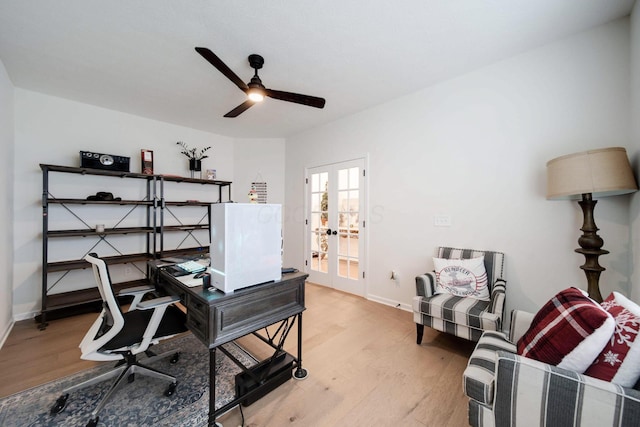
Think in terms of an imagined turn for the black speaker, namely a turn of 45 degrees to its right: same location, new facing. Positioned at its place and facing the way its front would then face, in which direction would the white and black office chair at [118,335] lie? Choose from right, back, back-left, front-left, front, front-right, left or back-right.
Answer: front-left

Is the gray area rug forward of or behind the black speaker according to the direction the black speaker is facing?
forward

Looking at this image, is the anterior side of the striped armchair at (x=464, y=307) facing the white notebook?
yes

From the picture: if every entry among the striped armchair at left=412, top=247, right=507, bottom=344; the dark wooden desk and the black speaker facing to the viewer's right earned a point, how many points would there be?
0

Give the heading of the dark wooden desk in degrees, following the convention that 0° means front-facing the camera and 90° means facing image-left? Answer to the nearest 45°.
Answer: approximately 45°

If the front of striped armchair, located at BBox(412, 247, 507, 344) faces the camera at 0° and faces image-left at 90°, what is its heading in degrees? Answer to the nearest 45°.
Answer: approximately 45°

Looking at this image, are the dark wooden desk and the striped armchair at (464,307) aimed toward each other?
no

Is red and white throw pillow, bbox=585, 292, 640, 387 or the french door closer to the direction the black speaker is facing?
the red and white throw pillow

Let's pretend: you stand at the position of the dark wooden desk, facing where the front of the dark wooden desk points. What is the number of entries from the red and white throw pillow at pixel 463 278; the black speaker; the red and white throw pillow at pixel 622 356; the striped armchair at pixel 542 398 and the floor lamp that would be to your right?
1

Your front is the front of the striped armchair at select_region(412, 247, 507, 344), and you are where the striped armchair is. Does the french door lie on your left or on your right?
on your right

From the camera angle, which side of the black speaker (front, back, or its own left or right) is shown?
front

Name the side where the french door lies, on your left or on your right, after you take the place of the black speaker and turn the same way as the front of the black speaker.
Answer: on your left

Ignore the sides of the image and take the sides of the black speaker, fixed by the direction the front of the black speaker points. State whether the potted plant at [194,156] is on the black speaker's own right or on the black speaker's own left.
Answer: on the black speaker's own left

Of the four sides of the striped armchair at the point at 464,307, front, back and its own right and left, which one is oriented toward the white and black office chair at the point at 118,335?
front

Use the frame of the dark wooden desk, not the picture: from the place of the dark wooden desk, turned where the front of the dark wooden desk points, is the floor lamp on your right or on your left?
on your left

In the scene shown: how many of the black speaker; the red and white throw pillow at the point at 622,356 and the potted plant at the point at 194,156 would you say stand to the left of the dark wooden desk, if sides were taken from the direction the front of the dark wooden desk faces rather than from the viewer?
1

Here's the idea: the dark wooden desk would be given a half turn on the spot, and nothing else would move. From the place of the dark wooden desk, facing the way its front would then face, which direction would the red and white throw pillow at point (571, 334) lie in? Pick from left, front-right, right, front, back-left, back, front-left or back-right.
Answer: right

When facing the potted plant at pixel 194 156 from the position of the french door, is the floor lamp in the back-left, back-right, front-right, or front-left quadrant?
back-left
